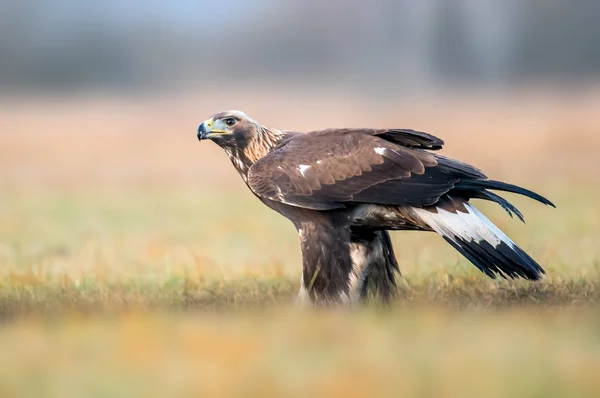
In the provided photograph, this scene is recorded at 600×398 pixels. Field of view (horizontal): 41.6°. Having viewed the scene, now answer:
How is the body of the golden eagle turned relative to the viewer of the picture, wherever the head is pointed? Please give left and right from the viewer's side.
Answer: facing to the left of the viewer
